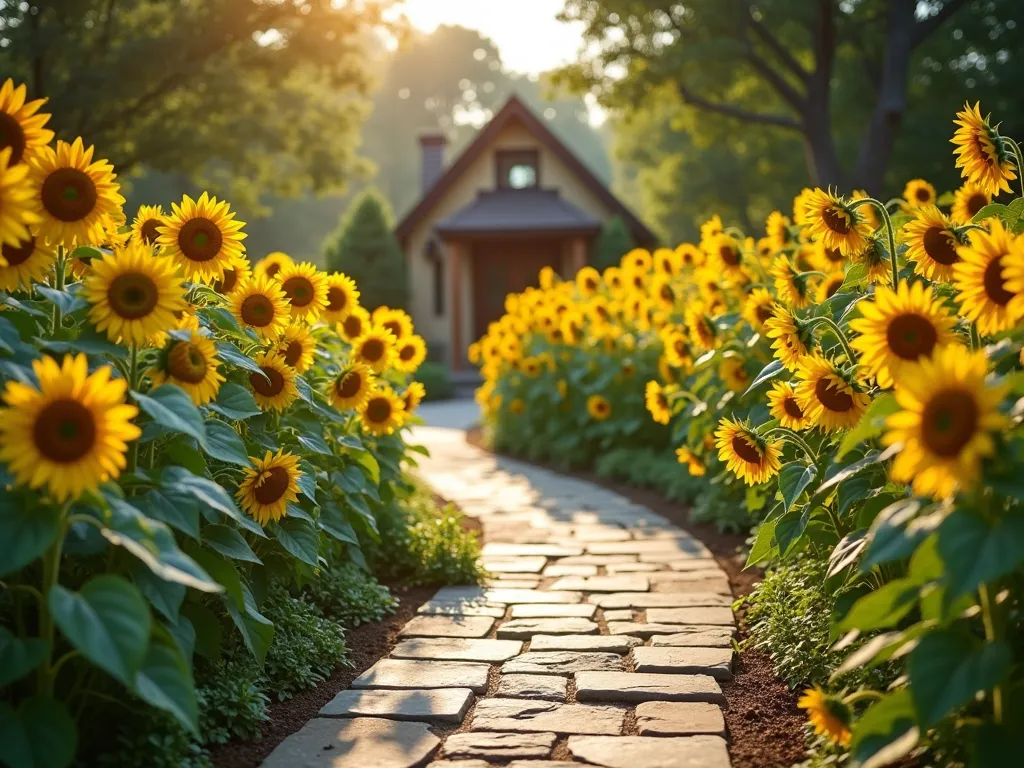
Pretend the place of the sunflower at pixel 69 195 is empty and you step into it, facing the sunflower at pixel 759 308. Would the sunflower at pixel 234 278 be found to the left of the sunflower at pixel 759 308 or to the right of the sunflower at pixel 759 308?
left

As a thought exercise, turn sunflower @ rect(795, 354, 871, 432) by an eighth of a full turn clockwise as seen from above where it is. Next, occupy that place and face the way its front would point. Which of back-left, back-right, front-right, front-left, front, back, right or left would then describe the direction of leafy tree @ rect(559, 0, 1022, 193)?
right

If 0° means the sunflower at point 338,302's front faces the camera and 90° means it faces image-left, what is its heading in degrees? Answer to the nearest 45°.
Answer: approximately 0°

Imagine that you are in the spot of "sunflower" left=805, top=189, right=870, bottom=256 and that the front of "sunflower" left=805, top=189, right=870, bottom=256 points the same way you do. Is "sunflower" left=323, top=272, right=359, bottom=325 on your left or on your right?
on your right

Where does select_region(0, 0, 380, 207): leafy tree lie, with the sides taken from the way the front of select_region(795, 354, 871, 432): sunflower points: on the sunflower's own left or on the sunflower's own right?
on the sunflower's own right

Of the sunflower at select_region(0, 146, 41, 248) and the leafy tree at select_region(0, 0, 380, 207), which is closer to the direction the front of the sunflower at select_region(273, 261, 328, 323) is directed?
the sunflower
